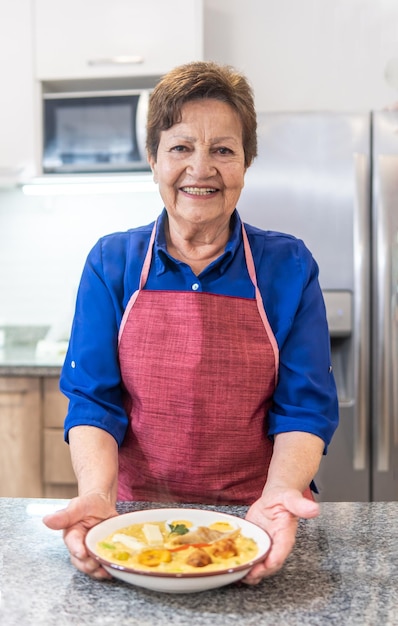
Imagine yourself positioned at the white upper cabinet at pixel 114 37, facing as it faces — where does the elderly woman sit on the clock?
The elderly woman is roughly at 12 o'clock from the white upper cabinet.

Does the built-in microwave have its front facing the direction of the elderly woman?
yes

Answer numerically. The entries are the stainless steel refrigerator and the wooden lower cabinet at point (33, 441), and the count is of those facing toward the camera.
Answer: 2

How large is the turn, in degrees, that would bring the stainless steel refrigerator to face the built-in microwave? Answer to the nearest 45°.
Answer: approximately 90° to its right

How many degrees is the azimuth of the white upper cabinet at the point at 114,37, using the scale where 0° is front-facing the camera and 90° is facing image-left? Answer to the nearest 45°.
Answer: approximately 0°

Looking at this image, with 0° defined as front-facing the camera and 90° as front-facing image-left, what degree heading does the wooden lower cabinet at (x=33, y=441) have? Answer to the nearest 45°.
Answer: approximately 0°

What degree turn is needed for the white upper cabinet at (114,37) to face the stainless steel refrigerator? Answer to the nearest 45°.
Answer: approximately 45° to its left
